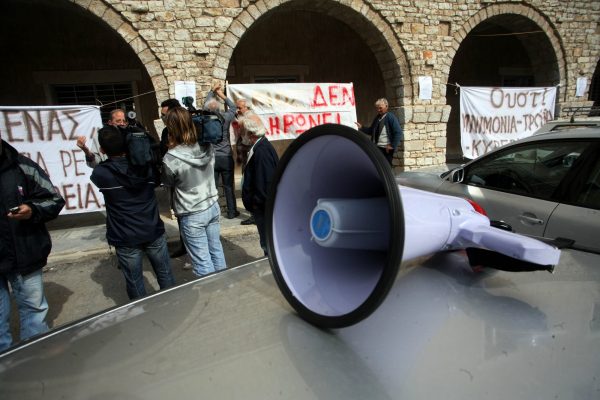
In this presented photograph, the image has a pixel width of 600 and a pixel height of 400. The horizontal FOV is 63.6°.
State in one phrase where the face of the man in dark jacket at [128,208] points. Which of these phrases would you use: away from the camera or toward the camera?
away from the camera

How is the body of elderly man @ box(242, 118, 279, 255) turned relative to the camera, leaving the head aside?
to the viewer's left

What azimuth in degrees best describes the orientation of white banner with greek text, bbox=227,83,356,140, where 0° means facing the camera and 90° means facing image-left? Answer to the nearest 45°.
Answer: approximately 0°

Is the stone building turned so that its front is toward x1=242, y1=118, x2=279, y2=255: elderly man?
yes

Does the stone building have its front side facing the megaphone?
yes

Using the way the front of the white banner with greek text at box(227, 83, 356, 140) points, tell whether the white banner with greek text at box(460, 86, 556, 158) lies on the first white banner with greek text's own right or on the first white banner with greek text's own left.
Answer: on the first white banner with greek text's own left

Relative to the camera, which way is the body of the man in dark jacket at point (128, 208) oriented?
away from the camera
